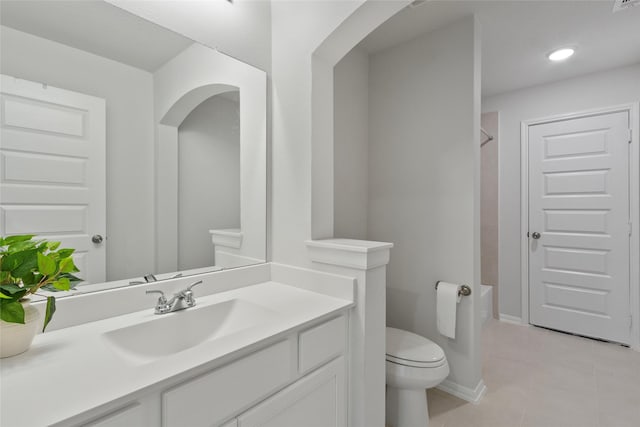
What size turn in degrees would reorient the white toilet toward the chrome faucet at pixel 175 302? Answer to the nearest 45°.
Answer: approximately 90° to its right

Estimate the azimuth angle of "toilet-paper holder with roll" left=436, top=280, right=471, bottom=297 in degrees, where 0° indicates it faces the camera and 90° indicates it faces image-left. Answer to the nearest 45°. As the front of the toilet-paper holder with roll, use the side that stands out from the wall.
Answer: approximately 45°

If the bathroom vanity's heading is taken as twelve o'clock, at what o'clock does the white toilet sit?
The white toilet is roughly at 10 o'clock from the bathroom vanity.

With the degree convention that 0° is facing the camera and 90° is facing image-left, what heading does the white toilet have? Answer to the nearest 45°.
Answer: approximately 315°

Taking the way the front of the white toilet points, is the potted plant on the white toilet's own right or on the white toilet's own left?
on the white toilet's own right

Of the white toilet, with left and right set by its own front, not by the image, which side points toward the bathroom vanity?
right

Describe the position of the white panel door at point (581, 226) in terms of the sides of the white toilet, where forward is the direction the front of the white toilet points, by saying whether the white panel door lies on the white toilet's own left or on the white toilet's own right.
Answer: on the white toilet's own left
